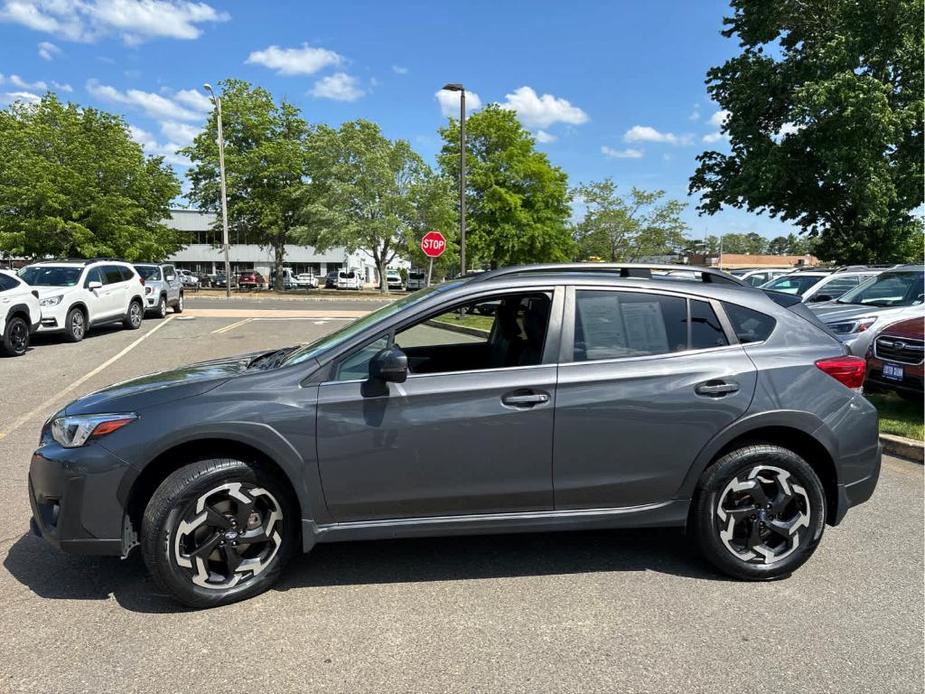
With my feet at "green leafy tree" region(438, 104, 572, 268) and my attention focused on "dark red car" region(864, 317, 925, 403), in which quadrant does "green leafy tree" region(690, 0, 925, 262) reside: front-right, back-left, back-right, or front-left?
front-left

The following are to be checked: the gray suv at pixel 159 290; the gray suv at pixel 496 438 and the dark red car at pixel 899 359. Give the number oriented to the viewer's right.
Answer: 0

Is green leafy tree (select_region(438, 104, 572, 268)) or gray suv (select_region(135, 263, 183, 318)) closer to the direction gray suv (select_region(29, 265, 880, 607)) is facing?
the gray suv

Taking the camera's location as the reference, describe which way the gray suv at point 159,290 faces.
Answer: facing the viewer and to the left of the viewer

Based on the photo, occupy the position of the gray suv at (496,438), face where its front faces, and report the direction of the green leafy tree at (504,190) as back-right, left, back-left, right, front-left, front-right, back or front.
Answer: right

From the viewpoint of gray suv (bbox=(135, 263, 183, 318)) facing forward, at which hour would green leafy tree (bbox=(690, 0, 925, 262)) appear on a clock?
The green leafy tree is roughly at 8 o'clock from the gray suv.

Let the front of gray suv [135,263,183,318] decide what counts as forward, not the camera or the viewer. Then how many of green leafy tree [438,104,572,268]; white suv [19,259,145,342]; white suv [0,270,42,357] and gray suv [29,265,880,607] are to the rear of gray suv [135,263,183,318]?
1

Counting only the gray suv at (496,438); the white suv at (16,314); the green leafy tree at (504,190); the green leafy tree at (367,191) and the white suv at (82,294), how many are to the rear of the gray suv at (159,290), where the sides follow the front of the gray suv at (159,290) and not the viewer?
2

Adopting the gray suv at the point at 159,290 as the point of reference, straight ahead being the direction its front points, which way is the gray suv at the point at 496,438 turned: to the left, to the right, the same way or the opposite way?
to the right

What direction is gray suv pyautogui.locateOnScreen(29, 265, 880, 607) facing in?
to the viewer's left

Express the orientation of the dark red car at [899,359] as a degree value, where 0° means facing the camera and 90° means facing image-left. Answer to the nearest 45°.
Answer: approximately 45°

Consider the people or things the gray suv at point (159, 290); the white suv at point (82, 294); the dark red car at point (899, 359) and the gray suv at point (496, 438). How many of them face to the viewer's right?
0

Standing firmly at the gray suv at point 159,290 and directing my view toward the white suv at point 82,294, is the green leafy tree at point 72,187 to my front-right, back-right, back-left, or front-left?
back-right

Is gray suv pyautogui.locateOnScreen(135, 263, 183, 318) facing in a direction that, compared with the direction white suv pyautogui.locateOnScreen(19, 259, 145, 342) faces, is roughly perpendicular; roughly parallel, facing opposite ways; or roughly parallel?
roughly parallel

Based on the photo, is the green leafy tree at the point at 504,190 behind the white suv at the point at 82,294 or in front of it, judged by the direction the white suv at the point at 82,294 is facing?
behind

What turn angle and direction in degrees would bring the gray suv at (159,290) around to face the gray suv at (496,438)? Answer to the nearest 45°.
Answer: approximately 45° to its left
